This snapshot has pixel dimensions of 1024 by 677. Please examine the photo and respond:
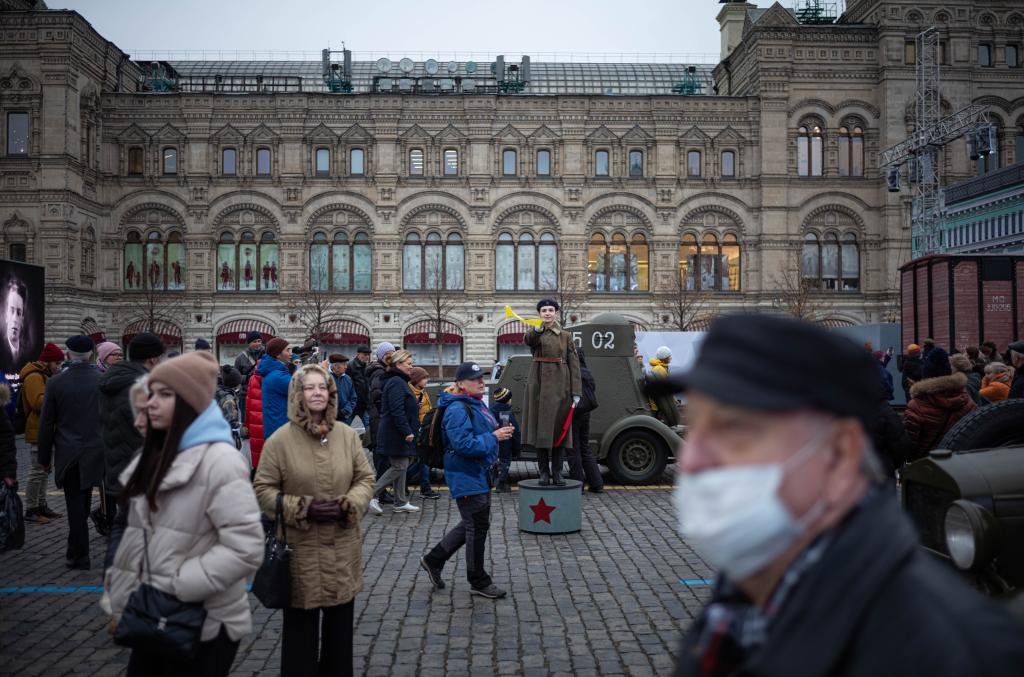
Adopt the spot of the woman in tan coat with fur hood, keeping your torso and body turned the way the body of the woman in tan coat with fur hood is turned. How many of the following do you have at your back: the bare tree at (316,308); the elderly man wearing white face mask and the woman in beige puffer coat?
1

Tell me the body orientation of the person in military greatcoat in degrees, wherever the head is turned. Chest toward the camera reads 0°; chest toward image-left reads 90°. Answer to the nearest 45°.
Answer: approximately 0°

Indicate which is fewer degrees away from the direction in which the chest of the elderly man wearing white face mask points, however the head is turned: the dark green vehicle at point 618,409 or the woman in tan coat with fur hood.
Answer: the woman in tan coat with fur hood

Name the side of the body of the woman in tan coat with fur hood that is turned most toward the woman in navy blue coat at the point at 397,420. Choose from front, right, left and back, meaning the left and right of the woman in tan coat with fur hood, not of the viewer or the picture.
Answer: back

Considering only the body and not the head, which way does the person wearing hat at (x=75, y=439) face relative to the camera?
away from the camera

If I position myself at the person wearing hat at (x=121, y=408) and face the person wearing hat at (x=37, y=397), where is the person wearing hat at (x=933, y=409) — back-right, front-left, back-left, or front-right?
back-right

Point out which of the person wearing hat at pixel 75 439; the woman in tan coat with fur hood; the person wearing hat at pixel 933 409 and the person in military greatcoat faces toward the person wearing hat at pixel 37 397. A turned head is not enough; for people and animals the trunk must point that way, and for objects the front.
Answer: the person wearing hat at pixel 75 439

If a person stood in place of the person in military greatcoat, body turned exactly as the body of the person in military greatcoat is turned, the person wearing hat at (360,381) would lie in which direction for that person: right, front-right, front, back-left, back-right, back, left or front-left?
back-right

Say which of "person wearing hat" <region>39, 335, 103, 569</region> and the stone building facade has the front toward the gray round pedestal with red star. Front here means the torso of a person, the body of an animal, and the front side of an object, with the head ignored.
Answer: the stone building facade
